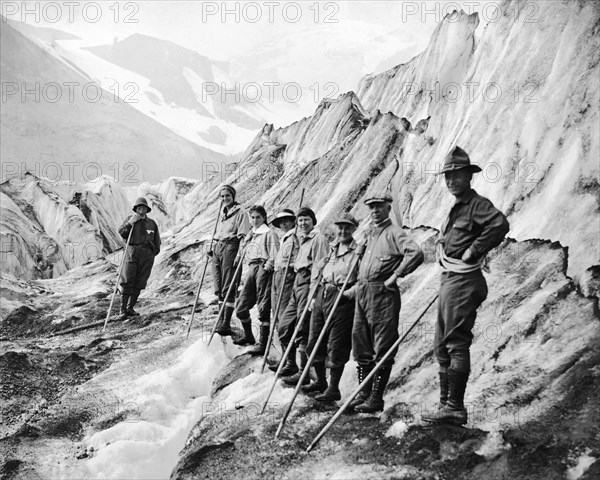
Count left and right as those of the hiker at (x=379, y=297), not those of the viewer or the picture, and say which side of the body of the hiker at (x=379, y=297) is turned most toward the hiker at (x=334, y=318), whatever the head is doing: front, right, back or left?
right

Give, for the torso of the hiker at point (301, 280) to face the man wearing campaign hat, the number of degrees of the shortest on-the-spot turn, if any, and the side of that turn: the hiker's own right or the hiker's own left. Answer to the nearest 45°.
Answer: approximately 90° to the hiker's own left

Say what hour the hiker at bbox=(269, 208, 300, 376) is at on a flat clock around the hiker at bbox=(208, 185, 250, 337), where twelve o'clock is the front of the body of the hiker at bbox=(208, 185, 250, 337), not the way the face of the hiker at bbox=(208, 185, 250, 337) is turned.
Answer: the hiker at bbox=(269, 208, 300, 376) is roughly at 10 o'clock from the hiker at bbox=(208, 185, 250, 337).

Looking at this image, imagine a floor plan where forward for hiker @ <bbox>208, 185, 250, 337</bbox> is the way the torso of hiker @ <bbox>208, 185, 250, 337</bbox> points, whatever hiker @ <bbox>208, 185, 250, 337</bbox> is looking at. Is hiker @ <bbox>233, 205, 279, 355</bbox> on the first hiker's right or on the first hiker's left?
on the first hiker's left

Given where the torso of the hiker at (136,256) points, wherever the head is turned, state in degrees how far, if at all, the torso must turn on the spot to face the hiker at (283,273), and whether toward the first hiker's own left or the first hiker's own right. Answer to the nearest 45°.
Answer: approximately 45° to the first hiker's own left

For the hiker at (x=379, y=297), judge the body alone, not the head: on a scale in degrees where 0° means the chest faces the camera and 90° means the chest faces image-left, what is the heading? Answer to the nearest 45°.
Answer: approximately 45°
